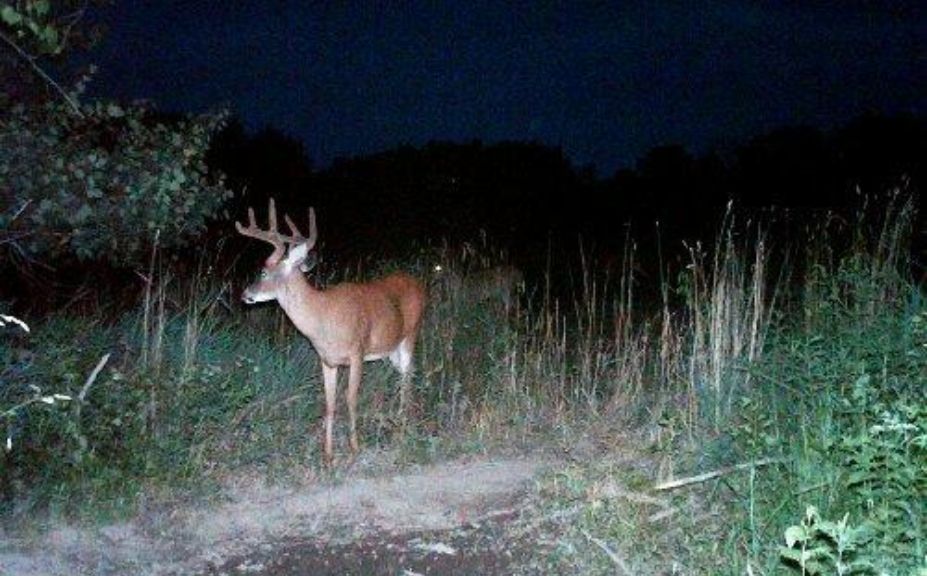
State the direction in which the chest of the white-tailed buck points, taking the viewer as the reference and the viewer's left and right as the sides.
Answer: facing the viewer and to the left of the viewer

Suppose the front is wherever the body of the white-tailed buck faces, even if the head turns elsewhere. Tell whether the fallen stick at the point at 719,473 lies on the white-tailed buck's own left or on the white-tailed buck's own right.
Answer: on the white-tailed buck's own left

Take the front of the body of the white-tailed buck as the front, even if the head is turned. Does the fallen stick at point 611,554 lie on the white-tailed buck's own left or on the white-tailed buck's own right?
on the white-tailed buck's own left

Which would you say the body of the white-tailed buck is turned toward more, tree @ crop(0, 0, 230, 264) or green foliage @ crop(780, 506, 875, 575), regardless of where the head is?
the tree

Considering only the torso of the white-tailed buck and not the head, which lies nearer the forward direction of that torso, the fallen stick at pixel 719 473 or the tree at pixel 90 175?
the tree
